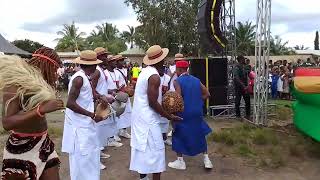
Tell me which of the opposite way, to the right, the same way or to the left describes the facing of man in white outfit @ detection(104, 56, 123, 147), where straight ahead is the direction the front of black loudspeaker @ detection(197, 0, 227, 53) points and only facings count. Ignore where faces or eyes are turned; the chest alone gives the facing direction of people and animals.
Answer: to the left

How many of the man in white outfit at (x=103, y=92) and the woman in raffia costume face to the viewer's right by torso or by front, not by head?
2

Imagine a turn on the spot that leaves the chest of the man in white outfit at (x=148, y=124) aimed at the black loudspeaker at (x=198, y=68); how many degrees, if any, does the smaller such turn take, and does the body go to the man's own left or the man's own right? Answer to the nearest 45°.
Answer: approximately 45° to the man's own left

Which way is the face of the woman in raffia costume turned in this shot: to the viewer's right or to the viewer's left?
to the viewer's right

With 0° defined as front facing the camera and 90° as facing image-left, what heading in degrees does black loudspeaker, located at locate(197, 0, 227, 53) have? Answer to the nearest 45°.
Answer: approximately 45°

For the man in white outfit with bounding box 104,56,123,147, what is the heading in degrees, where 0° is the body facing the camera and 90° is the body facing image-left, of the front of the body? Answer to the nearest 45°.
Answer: approximately 315°

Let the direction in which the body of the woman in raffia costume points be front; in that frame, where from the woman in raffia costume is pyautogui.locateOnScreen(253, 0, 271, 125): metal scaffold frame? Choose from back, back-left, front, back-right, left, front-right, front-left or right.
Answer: front-left

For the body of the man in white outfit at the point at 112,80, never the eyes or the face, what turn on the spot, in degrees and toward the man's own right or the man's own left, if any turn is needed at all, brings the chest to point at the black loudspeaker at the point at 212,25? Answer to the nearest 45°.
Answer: approximately 90° to the man's own left

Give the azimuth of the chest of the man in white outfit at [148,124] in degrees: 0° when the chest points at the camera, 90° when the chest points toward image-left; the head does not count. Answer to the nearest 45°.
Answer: approximately 225°
